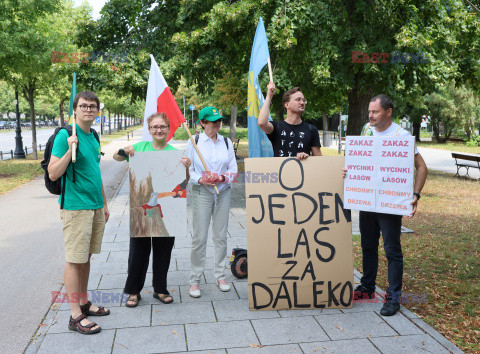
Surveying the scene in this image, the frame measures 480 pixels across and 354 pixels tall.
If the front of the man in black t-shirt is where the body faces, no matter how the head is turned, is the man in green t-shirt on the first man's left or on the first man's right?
on the first man's right

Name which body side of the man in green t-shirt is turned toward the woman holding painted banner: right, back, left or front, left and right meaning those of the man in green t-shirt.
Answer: left

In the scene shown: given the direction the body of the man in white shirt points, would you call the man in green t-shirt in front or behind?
in front

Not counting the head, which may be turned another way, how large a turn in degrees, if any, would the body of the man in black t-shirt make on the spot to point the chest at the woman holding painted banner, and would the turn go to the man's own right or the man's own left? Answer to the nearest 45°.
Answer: approximately 90° to the man's own right

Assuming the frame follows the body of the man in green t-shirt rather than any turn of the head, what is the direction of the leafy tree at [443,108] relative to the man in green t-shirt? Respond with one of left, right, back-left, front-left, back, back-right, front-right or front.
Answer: left

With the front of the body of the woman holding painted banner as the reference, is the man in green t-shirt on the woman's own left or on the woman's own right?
on the woman's own right

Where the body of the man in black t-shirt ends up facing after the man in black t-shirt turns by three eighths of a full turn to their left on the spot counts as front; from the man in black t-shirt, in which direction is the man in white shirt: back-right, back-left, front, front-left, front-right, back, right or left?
front-right

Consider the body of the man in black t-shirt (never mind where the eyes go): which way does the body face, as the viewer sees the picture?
toward the camera

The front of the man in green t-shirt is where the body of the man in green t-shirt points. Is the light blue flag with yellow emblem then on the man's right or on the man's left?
on the man's left

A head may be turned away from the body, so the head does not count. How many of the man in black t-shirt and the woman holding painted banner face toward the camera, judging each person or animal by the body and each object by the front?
2
